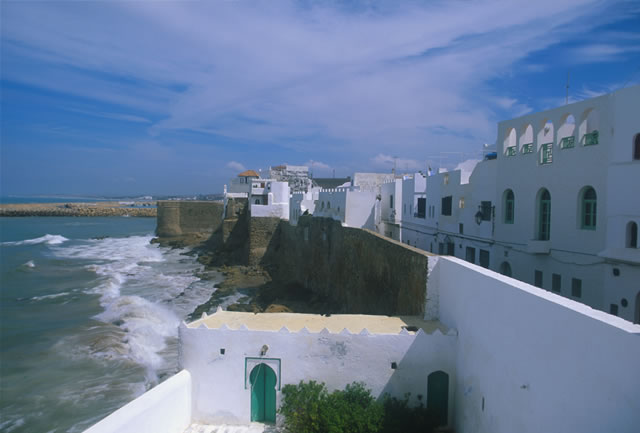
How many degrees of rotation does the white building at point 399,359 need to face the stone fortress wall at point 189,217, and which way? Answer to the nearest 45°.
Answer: approximately 135° to its right

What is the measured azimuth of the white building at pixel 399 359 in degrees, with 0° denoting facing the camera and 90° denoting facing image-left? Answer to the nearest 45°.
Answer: approximately 0°

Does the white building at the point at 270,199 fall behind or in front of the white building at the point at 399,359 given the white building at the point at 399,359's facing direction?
behind

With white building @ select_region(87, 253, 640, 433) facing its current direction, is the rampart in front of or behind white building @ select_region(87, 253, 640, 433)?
behind

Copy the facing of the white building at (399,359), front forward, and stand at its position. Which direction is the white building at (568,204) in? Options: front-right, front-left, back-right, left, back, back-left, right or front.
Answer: back-left
